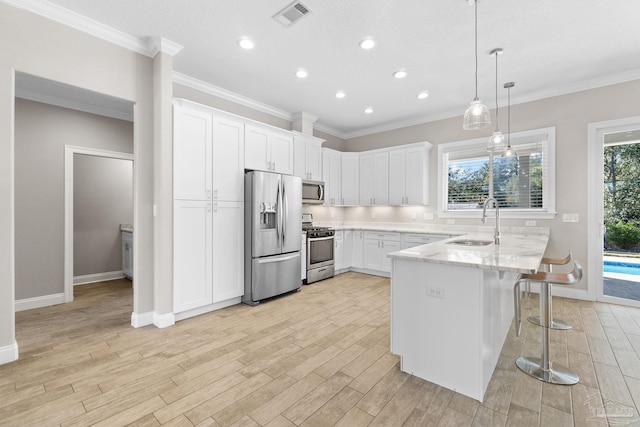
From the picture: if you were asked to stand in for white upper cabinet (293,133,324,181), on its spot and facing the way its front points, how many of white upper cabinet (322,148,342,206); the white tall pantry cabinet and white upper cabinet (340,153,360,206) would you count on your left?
2

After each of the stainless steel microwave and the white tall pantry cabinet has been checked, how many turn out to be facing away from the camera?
0

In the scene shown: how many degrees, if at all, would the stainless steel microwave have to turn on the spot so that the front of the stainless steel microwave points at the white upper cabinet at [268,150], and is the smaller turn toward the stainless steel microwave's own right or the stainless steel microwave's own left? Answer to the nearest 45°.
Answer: approximately 90° to the stainless steel microwave's own right

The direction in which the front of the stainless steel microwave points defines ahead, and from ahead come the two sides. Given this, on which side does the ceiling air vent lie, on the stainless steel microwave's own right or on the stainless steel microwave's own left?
on the stainless steel microwave's own right

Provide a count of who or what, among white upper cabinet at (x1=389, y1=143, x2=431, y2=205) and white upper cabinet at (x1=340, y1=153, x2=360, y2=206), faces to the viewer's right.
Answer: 0

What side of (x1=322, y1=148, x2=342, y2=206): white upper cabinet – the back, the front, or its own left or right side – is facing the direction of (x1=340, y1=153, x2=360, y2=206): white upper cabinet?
left

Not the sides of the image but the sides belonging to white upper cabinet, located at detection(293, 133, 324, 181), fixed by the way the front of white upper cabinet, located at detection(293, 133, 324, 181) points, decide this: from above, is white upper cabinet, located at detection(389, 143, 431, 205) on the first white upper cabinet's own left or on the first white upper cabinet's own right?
on the first white upper cabinet's own left

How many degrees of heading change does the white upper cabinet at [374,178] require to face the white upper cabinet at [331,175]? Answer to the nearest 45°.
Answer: approximately 45° to its right
